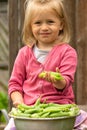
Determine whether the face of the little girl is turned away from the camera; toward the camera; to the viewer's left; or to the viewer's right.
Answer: toward the camera

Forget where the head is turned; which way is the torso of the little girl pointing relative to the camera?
toward the camera
